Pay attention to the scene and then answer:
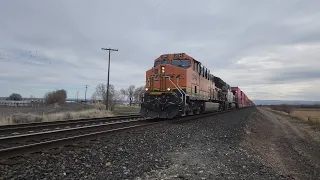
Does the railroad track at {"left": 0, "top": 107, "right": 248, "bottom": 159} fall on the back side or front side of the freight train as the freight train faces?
on the front side

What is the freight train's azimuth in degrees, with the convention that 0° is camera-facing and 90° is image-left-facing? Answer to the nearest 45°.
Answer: approximately 45°
